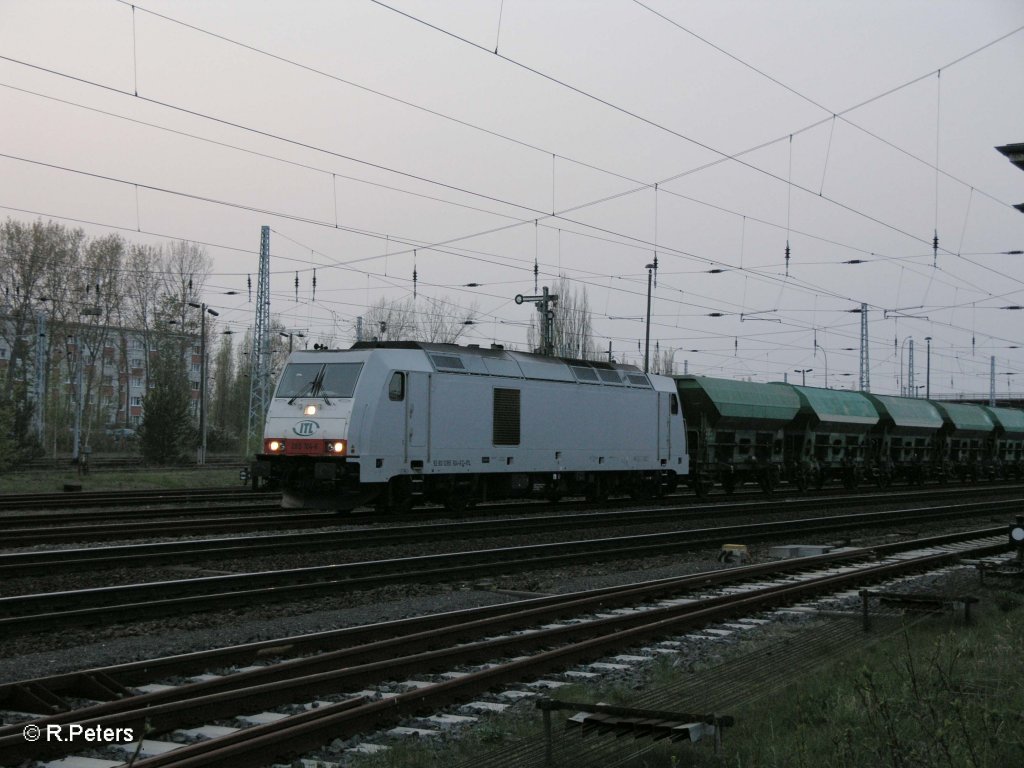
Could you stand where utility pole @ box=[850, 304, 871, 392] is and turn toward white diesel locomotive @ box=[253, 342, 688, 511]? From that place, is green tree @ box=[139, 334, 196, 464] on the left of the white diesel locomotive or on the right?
right

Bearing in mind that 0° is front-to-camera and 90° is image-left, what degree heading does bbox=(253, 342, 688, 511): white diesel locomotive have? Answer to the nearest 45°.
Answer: approximately 45°

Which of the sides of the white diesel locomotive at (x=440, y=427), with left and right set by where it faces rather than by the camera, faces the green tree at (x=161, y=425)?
right

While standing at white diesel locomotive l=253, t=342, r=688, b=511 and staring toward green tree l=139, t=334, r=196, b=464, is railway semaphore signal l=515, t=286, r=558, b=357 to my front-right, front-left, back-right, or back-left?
front-right

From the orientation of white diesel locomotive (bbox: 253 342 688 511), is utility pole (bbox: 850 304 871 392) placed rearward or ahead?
rearward

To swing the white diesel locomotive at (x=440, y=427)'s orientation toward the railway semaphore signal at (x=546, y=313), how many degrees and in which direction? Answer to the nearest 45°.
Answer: approximately 135° to its right

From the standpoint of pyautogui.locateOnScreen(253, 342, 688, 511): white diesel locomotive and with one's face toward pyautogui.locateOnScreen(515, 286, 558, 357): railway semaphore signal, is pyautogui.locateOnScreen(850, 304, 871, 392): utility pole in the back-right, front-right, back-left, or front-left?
front-right
